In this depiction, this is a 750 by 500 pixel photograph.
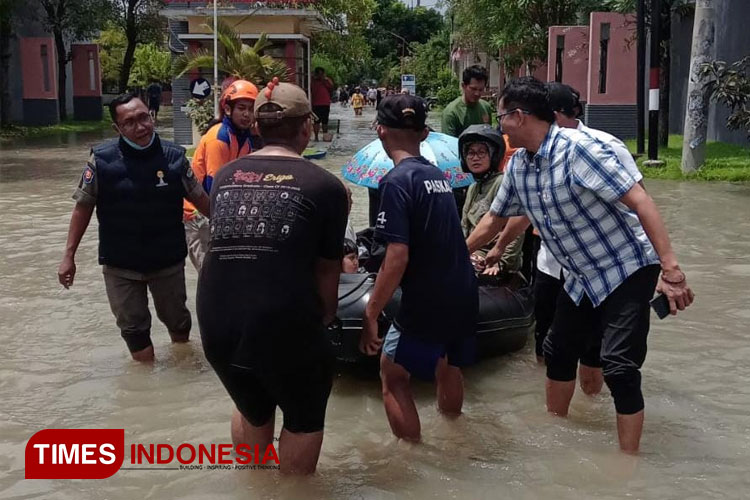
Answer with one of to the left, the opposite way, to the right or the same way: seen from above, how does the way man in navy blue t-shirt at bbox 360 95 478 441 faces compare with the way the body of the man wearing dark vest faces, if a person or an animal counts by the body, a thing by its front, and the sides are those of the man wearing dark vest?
the opposite way

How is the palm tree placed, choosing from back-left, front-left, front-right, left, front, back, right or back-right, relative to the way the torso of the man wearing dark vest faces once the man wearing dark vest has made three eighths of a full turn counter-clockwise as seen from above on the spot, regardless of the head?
front

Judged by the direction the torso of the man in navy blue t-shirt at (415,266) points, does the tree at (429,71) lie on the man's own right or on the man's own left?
on the man's own right

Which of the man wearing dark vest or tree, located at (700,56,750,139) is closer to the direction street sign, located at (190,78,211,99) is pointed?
the man wearing dark vest

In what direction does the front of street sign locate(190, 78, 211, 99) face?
toward the camera

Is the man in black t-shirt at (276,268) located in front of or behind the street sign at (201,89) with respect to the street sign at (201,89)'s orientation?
in front

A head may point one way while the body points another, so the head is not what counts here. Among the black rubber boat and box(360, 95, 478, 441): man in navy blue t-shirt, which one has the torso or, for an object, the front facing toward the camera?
the black rubber boat

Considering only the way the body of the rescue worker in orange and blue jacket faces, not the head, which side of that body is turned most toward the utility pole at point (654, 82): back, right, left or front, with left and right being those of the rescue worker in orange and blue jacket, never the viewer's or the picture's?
left

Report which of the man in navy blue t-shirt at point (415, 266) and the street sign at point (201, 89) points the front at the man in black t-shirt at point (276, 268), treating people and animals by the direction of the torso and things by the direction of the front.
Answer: the street sign

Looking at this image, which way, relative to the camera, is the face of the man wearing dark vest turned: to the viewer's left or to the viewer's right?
to the viewer's right

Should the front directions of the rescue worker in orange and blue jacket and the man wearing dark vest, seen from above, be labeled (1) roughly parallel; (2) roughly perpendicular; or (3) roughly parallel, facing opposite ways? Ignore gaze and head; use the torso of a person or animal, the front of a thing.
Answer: roughly parallel

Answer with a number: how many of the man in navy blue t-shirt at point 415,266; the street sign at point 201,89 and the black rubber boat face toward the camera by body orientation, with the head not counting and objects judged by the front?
2

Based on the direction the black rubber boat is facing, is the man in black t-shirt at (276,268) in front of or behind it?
in front

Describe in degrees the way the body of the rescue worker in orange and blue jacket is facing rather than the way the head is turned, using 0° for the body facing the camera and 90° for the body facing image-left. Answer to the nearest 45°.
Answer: approximately 315°

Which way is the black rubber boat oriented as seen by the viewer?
toward the camera

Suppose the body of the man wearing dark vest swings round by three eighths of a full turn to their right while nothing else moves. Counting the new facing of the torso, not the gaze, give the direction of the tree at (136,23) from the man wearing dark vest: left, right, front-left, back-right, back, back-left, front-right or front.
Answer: right

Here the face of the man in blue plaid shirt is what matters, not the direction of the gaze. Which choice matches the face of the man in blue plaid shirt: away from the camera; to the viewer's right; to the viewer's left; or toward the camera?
to the viewer's left

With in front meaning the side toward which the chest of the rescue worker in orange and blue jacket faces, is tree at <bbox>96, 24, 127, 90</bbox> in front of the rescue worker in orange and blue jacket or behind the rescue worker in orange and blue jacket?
behind
